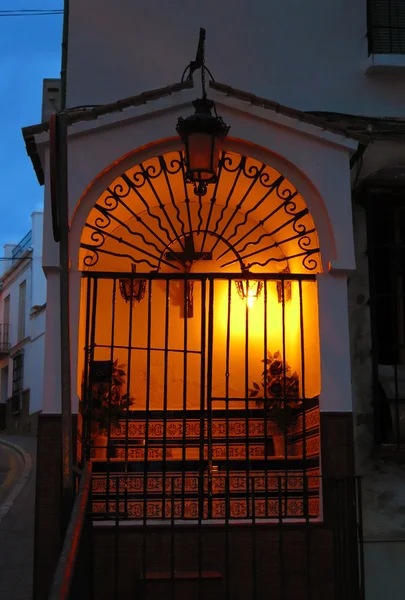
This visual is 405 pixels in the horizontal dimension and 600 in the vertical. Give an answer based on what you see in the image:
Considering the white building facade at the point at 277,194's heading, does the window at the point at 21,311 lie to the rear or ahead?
to the rear

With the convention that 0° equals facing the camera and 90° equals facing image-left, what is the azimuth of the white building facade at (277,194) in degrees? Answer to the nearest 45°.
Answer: approximately 0°

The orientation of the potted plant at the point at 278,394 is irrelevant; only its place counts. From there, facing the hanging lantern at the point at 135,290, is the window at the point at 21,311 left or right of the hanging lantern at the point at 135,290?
right

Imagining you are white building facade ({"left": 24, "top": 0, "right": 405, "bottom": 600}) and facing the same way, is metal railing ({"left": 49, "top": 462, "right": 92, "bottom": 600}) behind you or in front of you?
in front
